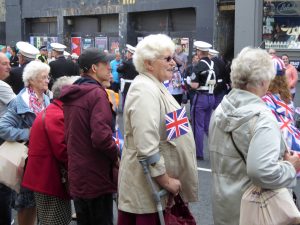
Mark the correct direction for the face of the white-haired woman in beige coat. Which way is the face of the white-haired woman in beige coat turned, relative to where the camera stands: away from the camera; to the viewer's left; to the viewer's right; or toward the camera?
to the viewer's right

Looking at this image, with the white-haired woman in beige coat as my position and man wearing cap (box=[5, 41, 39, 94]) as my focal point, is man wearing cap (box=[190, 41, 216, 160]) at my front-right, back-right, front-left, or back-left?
front-right

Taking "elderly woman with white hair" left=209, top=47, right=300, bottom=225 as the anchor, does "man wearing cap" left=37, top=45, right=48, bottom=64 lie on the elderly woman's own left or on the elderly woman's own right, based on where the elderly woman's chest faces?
on the elderly woman's own left

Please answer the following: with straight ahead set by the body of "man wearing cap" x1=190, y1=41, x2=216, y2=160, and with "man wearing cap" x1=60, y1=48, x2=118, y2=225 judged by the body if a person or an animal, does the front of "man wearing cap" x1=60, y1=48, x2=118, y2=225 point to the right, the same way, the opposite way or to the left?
to the right

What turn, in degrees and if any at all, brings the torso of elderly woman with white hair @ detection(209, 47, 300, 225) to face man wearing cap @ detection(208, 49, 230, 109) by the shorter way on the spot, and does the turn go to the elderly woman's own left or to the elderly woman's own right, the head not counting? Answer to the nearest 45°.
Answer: approximately 45° to the elderly woman's own left

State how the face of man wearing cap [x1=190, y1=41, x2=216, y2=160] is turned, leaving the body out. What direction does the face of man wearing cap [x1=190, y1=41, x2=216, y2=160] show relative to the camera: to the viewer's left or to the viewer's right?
to the viewer's left

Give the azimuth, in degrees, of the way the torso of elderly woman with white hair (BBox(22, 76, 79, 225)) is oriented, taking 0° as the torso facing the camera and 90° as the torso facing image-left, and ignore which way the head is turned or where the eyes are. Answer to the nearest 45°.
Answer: approximately 225°

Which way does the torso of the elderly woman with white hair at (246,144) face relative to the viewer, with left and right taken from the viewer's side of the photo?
facing away from the viewer and to the right of the viewer
